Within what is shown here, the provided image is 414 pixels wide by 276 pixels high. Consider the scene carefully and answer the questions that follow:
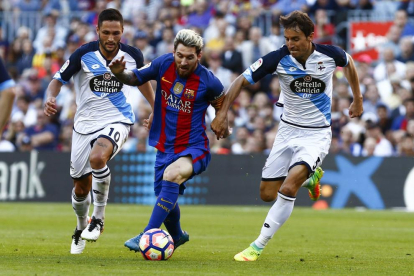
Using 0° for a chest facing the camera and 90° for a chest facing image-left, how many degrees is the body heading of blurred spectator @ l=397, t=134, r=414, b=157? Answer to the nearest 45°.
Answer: approximately 0°

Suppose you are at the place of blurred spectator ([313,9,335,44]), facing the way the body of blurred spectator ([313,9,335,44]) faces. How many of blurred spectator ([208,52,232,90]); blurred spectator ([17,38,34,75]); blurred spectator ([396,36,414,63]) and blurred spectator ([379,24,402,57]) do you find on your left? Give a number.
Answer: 2

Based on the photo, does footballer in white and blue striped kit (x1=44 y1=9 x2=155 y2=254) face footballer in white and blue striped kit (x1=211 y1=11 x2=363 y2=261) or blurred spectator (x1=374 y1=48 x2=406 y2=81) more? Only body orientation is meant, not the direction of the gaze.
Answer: the footballer in white and blue striped kit

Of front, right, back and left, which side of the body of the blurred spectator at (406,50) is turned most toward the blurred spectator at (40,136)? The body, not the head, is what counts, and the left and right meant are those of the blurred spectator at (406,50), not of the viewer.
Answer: right

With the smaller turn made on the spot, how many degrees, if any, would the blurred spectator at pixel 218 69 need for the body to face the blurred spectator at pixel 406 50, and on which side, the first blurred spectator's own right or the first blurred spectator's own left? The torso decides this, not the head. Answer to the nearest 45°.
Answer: approximately 90° to the first blurred spectator's own left
